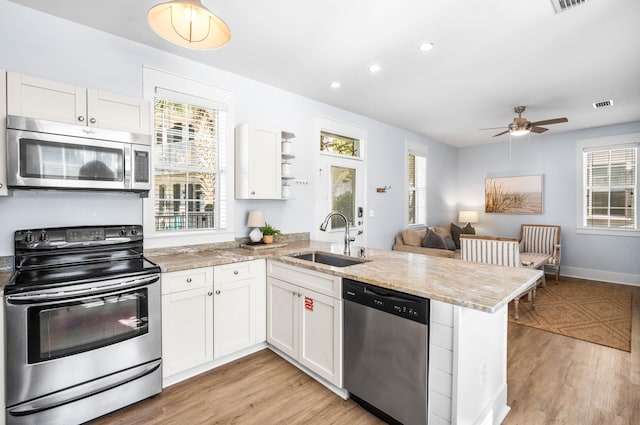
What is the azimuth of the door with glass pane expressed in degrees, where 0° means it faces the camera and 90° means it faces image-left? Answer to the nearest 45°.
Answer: approximately 315°

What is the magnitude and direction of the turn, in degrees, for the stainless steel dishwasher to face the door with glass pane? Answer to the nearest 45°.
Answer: approximately 135° to its right

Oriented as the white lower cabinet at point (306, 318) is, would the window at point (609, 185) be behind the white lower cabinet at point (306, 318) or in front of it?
behind

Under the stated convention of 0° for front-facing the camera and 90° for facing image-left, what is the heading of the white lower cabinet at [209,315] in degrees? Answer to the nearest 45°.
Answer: approximately 315°

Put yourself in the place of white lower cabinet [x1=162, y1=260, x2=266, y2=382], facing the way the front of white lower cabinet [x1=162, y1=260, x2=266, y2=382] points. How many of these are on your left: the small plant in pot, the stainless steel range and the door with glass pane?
2

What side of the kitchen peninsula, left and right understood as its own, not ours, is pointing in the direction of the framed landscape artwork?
back

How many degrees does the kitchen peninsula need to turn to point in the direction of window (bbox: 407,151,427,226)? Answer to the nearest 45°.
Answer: approximately 135° to its right
